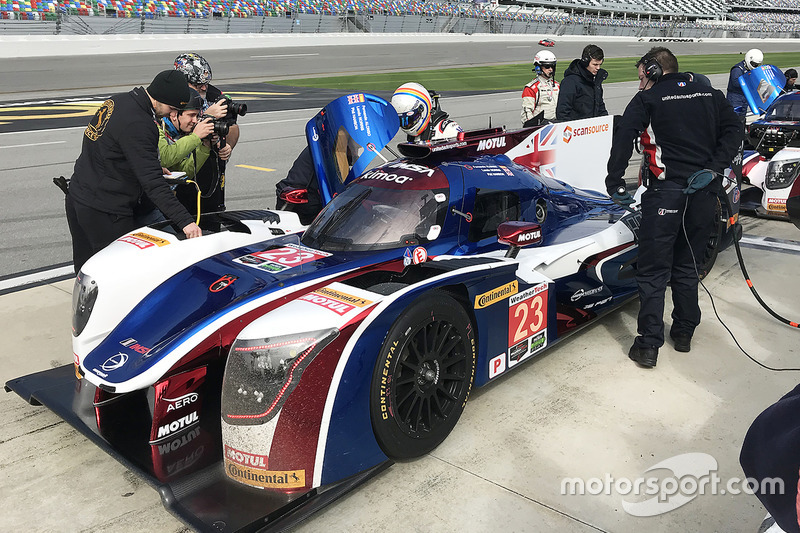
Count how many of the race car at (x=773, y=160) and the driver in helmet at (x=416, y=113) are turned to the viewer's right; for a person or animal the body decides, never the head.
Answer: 0

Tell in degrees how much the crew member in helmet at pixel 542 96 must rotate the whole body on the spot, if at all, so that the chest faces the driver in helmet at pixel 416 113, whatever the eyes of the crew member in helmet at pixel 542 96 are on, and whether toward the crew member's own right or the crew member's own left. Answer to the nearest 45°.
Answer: approximately 45° to the crew member's own right

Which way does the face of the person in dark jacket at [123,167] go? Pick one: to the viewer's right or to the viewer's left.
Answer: to the viewer's right

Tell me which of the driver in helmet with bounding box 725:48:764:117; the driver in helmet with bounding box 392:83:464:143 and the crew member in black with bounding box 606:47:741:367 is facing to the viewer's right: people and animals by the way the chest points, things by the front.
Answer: the driver in helmet with bounding box 725:48:764:117

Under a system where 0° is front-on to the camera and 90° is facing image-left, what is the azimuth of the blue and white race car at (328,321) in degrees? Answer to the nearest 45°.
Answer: approximately 45°

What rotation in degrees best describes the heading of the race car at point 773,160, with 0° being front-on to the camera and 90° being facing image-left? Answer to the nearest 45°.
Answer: approximately 45°

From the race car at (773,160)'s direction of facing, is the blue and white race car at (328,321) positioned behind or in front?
in front

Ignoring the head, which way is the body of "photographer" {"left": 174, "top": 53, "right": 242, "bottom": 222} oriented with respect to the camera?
to the viewer's right

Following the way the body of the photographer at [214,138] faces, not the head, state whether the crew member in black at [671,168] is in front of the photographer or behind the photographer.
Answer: in front
